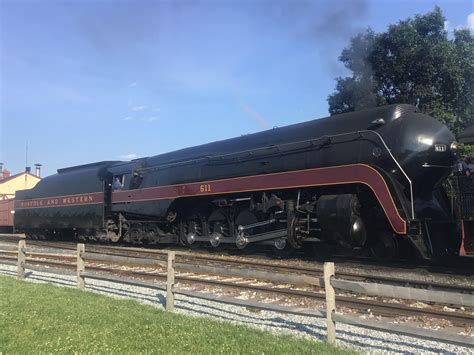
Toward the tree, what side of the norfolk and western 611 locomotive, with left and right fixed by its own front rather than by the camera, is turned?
left

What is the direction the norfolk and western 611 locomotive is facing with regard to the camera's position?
facing the viewer and to the right of the viewer

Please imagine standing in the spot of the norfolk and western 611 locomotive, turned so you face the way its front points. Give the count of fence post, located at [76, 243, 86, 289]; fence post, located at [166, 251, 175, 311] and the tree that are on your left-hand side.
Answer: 1

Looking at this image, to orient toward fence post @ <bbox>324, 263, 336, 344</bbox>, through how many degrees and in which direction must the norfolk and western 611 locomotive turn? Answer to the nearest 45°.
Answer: approximately 45° to its right

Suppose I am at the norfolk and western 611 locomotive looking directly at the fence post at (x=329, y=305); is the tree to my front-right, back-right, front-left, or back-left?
back-left

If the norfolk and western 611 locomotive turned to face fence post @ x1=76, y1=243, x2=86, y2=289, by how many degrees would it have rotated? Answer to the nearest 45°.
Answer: approximately 135° to its right
